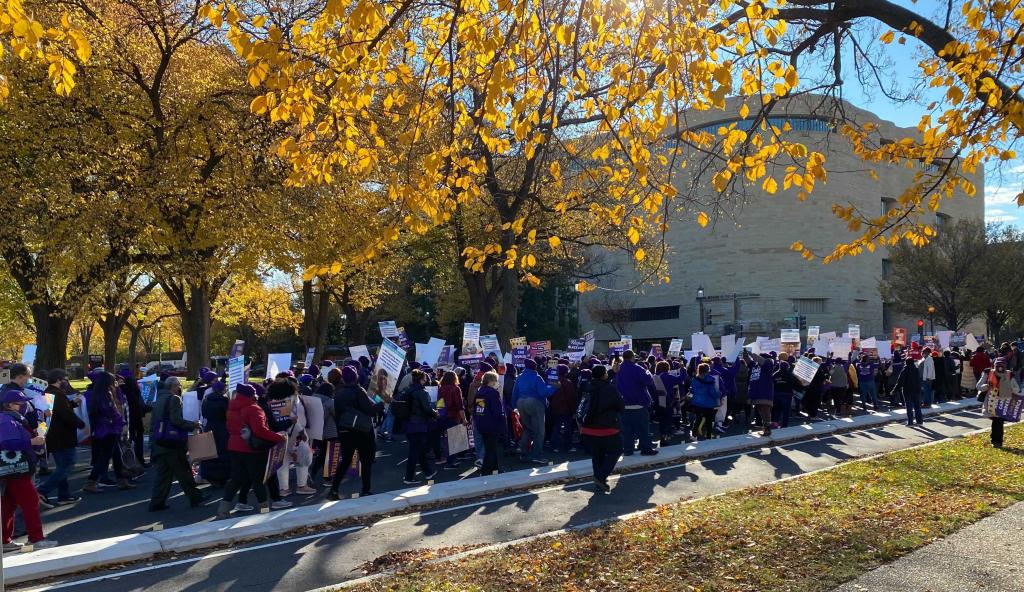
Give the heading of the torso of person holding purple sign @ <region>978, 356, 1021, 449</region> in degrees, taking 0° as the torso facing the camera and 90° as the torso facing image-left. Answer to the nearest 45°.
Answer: approximately 0°

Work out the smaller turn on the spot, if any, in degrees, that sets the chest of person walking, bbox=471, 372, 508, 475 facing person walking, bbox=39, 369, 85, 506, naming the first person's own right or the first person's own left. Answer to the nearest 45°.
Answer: approximately 135° to the first person's own left

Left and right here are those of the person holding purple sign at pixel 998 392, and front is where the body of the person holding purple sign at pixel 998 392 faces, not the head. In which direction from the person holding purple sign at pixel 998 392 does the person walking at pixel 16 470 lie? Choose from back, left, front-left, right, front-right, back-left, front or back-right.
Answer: front-right

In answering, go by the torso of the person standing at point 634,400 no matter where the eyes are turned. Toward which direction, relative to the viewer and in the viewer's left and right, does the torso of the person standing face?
facing away from the viewer and to the right of the viewer

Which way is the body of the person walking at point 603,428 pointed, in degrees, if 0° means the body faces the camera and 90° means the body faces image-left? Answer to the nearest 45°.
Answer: approximately 225°

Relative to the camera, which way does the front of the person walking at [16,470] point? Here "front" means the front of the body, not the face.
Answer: to the viewer's right

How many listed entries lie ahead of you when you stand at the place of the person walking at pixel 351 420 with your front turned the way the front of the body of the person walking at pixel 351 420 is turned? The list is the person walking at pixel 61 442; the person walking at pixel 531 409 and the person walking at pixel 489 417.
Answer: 2

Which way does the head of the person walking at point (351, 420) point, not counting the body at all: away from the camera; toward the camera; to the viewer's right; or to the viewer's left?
away from the camera

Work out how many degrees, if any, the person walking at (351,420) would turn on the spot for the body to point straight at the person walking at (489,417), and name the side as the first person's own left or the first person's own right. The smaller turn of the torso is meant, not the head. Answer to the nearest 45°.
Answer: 0° — they already face them

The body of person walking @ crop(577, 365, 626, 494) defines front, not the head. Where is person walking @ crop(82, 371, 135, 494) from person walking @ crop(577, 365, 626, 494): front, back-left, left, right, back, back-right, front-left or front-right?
back-left

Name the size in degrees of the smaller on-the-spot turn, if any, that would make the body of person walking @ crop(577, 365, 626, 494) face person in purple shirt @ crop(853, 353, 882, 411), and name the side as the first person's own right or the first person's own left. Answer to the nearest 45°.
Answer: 0° — they already face them

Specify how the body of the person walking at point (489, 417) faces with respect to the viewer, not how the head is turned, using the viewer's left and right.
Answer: facing away from the viewer and to the right of the viewer

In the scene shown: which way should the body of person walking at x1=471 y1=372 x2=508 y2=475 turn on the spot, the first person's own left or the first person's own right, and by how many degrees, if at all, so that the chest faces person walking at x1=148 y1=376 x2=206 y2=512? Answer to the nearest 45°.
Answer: approximately 180°

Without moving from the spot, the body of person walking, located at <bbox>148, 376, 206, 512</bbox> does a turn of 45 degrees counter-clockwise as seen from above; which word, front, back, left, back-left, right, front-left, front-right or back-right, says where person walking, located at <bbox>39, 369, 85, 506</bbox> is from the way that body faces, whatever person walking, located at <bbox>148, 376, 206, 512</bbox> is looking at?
left

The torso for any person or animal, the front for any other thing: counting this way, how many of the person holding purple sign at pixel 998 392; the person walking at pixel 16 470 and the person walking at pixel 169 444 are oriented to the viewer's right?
2
